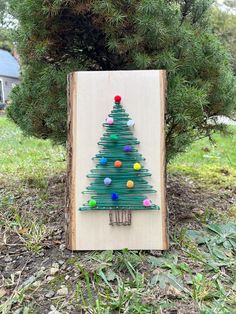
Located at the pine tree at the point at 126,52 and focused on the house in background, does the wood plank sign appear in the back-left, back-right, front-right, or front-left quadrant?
back-left

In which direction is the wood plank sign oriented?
toward the camera

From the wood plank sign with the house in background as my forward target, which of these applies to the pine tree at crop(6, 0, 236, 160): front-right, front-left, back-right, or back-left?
front-right

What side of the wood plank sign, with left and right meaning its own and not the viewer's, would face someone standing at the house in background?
back
